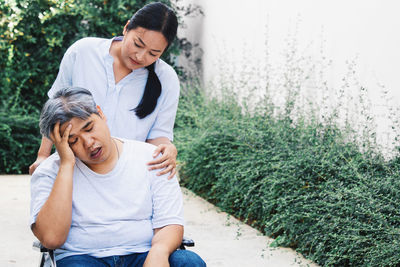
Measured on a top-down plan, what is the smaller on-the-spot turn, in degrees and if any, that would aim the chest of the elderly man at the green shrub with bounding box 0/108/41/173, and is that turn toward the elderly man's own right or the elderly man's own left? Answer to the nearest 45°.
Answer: approximately 180°

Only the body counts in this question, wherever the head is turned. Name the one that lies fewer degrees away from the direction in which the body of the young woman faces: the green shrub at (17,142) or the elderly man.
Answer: the elderly man

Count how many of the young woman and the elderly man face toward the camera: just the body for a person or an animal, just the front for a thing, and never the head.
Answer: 2

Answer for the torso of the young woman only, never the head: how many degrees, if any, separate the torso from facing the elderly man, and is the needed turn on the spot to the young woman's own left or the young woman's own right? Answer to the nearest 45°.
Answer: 0° — they already face them

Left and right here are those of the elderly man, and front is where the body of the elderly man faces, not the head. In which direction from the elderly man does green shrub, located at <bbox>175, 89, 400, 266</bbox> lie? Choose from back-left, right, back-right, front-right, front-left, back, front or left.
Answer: back-left

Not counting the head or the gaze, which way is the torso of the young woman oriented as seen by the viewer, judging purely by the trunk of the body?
toward the camera

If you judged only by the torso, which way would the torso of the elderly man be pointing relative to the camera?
toward the camera

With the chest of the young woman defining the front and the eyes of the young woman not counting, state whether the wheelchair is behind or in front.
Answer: in front
